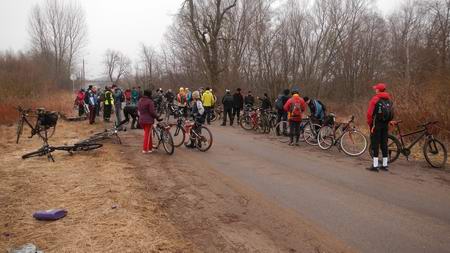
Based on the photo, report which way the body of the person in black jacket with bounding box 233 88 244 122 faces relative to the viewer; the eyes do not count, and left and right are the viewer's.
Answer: facing away from the viewer
